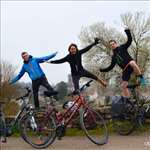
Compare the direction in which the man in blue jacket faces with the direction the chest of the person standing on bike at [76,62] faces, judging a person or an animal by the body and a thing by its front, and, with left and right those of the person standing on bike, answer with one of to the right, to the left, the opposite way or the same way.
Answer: the same way

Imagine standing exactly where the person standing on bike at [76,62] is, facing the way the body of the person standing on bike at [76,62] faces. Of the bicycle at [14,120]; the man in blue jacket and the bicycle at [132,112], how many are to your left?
1

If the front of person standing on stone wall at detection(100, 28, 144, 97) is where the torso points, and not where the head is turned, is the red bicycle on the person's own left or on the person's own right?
on the person's own right

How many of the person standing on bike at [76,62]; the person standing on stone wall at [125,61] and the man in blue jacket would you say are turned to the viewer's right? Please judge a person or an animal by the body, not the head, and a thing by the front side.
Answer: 0

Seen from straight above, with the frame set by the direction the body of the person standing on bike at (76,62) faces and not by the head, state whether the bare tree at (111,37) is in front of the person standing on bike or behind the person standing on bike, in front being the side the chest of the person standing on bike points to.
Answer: behind

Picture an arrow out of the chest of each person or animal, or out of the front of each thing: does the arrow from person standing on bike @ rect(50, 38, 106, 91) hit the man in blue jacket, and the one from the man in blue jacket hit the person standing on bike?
no

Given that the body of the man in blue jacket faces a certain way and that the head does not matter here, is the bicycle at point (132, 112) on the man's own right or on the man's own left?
on the man's own left

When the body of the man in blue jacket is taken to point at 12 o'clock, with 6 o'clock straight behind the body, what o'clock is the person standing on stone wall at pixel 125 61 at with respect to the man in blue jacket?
The person standing on stone wall is roughly at 9 o'clock from the man in blue jacket.

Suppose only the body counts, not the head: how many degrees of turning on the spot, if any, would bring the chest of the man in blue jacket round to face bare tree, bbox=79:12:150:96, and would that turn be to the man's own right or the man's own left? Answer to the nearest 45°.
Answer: approximately 180°

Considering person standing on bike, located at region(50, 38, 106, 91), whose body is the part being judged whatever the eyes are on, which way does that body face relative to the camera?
toward the camera

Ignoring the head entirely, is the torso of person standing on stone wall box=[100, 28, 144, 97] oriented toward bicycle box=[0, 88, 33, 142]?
no

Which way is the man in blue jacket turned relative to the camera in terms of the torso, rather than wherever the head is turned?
toward the camera

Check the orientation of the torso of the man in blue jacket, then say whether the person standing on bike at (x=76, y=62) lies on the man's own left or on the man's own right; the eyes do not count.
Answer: on the man's own left

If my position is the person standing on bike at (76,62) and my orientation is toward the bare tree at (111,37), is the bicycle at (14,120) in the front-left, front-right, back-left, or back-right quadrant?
back-left

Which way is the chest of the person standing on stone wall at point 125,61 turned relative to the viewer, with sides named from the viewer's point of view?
facing the viewer
